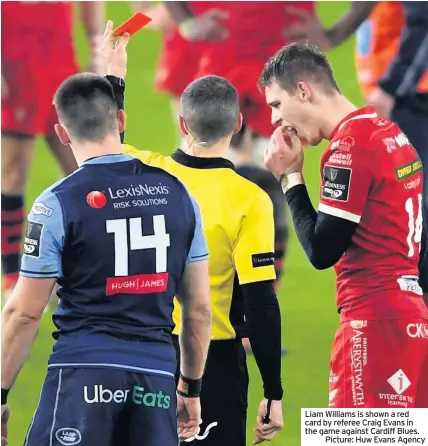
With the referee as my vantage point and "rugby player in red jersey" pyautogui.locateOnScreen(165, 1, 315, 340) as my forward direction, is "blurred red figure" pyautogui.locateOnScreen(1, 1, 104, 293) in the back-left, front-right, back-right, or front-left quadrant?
front-left

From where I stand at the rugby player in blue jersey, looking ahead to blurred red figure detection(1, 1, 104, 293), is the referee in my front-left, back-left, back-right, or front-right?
front-right

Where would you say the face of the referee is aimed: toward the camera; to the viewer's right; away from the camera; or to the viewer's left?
away from the camera

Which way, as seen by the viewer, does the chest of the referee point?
away from the camera

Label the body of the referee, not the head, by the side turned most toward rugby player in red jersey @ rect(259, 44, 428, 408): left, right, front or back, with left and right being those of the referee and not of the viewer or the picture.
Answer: right

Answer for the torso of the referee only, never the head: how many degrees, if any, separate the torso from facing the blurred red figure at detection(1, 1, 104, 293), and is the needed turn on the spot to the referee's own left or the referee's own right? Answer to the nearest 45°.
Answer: approximately 45° to the referee's own left

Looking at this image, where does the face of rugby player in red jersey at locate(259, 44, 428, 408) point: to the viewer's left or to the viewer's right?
to the viewer's left

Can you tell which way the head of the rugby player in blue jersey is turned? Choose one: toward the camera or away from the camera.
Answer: away from the camera
